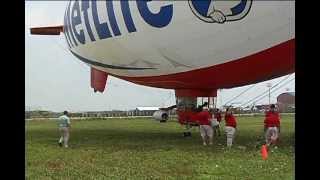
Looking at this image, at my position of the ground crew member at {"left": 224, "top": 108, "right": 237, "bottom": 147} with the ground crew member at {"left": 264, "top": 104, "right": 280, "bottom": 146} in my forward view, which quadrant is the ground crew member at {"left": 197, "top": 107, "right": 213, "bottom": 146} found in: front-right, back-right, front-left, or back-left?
back-left

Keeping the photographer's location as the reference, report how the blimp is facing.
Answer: facing the viewer and to the right of the viewer
